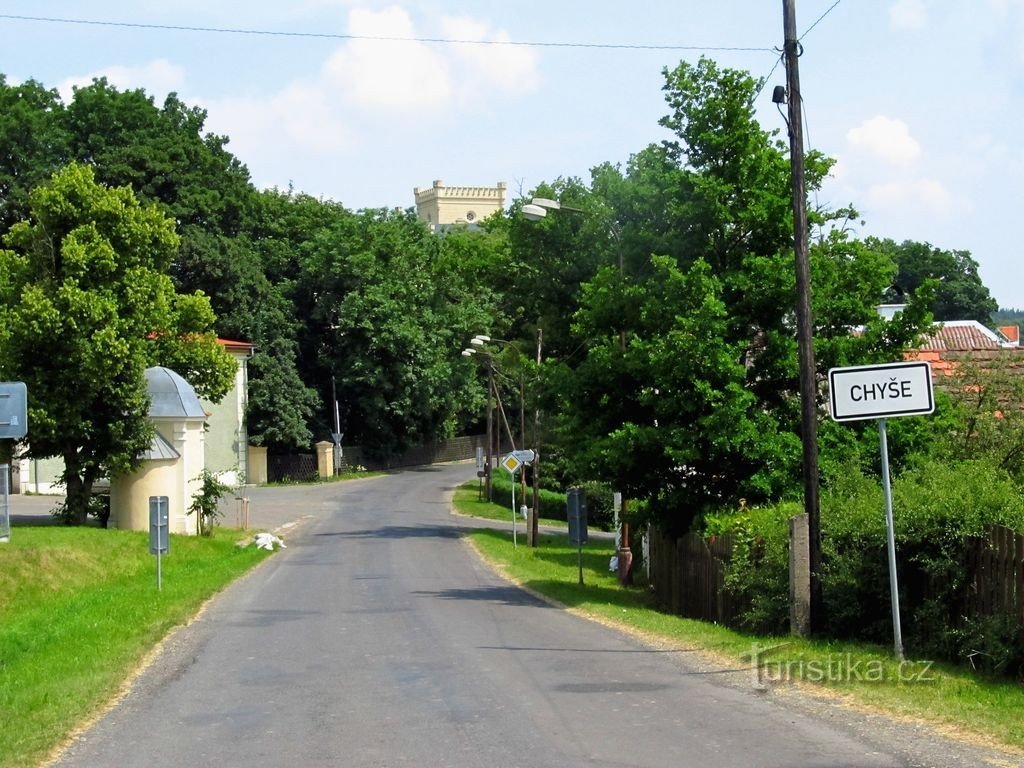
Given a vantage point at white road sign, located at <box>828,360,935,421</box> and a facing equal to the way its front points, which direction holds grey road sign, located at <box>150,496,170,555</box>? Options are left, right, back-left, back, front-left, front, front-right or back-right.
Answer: back-right

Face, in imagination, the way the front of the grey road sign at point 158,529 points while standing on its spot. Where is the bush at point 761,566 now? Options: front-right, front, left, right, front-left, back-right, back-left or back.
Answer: back-right

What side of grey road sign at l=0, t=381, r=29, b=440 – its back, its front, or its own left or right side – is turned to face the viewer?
back

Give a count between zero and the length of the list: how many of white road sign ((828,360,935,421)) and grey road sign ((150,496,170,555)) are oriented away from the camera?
1

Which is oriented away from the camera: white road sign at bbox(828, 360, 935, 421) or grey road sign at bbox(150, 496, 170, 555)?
the grey road sign

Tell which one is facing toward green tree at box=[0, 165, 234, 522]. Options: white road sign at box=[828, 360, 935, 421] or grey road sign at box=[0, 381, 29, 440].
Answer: the grey road sign

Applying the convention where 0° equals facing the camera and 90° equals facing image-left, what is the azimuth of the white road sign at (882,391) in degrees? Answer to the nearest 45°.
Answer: approximately 0°

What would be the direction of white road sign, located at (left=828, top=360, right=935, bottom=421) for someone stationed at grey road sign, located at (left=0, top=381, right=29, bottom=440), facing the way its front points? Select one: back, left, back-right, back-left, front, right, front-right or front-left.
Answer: back-right
